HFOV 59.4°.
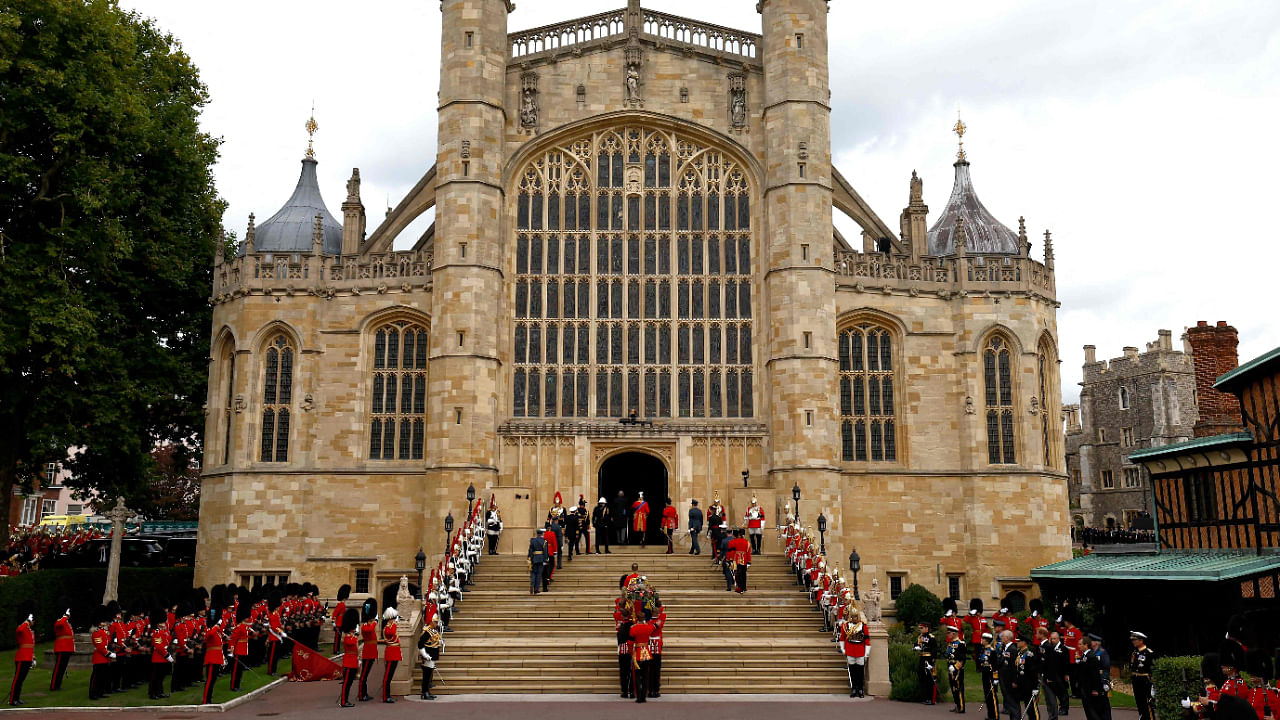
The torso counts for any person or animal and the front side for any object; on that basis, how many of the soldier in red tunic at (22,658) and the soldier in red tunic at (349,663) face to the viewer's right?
2

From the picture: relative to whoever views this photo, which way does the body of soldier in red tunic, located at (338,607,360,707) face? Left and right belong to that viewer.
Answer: facing to the right of the viewer

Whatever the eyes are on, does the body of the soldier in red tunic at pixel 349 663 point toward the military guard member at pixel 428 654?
yes

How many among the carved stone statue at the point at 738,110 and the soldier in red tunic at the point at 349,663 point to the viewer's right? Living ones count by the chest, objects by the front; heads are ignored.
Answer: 1

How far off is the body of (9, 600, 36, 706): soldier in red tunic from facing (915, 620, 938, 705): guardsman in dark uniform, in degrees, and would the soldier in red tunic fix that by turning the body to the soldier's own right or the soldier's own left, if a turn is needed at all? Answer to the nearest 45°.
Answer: approximately 45° to the soldier's own right

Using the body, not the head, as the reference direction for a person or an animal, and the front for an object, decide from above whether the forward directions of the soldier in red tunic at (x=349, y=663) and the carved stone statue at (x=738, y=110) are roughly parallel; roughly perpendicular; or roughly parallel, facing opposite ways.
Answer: roughly perpendicular

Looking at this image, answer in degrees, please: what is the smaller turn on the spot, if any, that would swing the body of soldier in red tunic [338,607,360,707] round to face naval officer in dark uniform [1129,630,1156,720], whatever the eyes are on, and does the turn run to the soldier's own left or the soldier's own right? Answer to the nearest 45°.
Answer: approximately 45° to the soldier's own right

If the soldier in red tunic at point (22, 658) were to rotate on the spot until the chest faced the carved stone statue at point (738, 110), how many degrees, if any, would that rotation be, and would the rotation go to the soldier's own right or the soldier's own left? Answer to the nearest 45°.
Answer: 0° — they already face it

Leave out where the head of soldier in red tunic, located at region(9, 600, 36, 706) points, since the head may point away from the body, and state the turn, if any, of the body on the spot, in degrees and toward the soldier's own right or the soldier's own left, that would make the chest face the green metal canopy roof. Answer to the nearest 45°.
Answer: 0° — they already face it

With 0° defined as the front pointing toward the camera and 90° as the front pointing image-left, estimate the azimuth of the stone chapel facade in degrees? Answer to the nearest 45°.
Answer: approximately 0°

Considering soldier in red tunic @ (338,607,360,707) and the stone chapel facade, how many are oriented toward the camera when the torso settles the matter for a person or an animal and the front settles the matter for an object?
1

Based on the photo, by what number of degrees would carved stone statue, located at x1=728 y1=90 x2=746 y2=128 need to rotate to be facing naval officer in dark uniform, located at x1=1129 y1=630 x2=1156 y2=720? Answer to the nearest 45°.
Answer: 0° — it already faces them

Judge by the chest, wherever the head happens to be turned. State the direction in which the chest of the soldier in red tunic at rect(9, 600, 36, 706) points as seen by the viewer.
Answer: to the viewer's right
